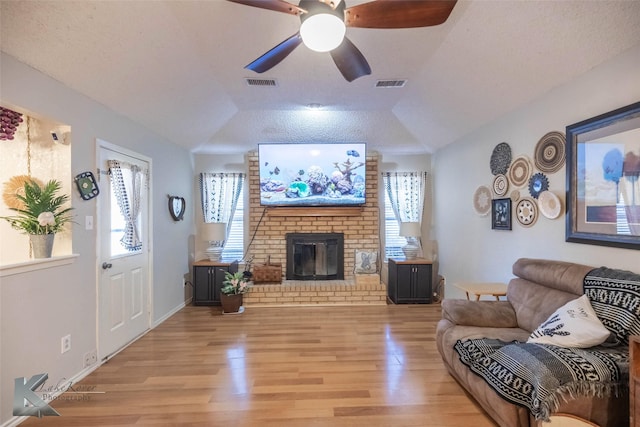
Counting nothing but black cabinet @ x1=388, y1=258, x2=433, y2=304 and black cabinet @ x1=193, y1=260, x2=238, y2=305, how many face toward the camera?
2

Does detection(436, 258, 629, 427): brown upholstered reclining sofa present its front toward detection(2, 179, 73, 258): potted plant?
yes

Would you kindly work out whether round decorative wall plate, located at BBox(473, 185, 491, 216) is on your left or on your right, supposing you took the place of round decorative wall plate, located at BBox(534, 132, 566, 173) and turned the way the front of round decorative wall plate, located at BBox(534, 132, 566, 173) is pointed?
on your right

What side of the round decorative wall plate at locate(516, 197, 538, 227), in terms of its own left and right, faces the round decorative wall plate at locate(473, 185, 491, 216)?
right

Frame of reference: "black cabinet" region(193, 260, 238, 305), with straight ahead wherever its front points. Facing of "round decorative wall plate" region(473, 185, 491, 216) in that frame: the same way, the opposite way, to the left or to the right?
to the right

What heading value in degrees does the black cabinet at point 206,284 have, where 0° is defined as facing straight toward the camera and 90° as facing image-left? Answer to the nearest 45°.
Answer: approximately 0°
